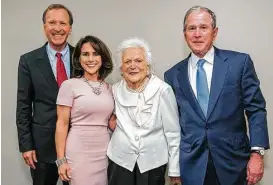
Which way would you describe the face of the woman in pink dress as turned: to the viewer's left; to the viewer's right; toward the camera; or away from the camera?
toward the camera

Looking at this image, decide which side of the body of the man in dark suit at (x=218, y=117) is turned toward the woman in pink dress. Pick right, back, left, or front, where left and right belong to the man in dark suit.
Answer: right

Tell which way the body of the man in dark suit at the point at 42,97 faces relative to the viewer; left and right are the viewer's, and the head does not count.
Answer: facing the viewer and to the right of the viewer

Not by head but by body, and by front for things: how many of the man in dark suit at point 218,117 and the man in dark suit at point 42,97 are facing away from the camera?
0

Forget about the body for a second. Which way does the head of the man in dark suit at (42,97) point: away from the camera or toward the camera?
toward the camera

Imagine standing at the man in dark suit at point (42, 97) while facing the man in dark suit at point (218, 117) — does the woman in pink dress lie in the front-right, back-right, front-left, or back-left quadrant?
front-right

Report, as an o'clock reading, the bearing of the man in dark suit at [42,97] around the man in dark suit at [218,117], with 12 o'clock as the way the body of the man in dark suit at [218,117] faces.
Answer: the man in dark suit at [42,97] is roughly at 3 o'clock from the man in dark suit at [218,117].

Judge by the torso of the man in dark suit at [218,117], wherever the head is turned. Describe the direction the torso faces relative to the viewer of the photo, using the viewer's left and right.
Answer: facing the viewer
